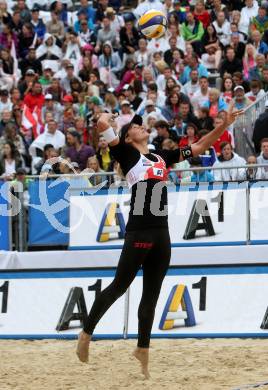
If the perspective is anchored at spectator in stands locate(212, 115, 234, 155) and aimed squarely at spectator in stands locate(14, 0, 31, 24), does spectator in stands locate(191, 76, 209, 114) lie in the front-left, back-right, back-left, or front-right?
front-right

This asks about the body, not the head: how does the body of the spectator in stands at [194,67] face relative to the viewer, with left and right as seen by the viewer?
facing the viewer

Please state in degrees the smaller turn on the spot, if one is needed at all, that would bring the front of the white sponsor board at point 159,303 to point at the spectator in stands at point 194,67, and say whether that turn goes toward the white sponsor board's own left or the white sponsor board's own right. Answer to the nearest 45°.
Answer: approximately 180°

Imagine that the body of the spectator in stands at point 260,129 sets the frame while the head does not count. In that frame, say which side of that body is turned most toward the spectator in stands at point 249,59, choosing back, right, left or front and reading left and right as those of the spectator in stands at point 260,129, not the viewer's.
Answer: back

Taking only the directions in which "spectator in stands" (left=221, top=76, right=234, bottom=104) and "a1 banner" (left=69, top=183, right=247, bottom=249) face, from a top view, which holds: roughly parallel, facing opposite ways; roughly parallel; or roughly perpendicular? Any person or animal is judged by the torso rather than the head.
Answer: roughly parallel

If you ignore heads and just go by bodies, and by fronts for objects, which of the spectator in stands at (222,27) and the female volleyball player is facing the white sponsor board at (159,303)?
the spectator in stands

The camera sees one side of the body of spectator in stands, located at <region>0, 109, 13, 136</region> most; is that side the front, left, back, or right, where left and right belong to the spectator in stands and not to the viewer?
front

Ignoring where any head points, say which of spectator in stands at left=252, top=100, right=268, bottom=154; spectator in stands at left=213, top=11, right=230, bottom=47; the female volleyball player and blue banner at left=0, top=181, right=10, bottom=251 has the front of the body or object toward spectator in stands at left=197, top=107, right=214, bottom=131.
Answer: spectator in stands at left=213, top=11, right=230, bottom=47

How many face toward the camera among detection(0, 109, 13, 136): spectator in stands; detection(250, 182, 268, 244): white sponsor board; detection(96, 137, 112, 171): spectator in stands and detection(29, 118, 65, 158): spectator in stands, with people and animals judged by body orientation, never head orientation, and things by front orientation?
4

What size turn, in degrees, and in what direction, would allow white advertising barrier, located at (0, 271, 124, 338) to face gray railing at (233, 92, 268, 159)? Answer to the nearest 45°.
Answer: approximately 135° to its left

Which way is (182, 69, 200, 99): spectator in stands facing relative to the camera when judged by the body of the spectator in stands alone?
toward the camera

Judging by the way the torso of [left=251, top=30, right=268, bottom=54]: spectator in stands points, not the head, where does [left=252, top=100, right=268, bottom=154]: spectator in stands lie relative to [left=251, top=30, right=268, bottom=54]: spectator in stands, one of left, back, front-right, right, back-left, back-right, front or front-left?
front-left

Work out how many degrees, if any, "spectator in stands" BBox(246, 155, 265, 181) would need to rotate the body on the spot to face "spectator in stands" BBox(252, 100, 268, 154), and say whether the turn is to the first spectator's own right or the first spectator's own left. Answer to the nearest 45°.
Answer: approximately 180°

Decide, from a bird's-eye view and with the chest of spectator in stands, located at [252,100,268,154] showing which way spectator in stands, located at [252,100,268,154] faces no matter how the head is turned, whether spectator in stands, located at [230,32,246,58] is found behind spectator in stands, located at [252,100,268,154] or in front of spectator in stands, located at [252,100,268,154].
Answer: behind

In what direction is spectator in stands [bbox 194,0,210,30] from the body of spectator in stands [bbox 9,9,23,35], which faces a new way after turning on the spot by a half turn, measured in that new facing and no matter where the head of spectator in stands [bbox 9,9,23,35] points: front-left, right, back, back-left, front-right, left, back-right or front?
back-right

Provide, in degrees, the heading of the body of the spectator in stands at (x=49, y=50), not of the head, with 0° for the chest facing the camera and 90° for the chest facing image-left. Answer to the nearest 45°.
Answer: approximately 0°

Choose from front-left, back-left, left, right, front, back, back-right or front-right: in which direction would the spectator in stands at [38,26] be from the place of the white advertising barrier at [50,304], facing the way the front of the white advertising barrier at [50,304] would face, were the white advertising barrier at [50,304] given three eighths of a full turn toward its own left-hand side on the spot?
front-left

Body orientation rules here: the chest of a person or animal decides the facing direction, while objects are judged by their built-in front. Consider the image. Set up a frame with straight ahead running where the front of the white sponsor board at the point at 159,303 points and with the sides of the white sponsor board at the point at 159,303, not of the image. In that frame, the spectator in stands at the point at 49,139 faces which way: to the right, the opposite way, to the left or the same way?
the same way
